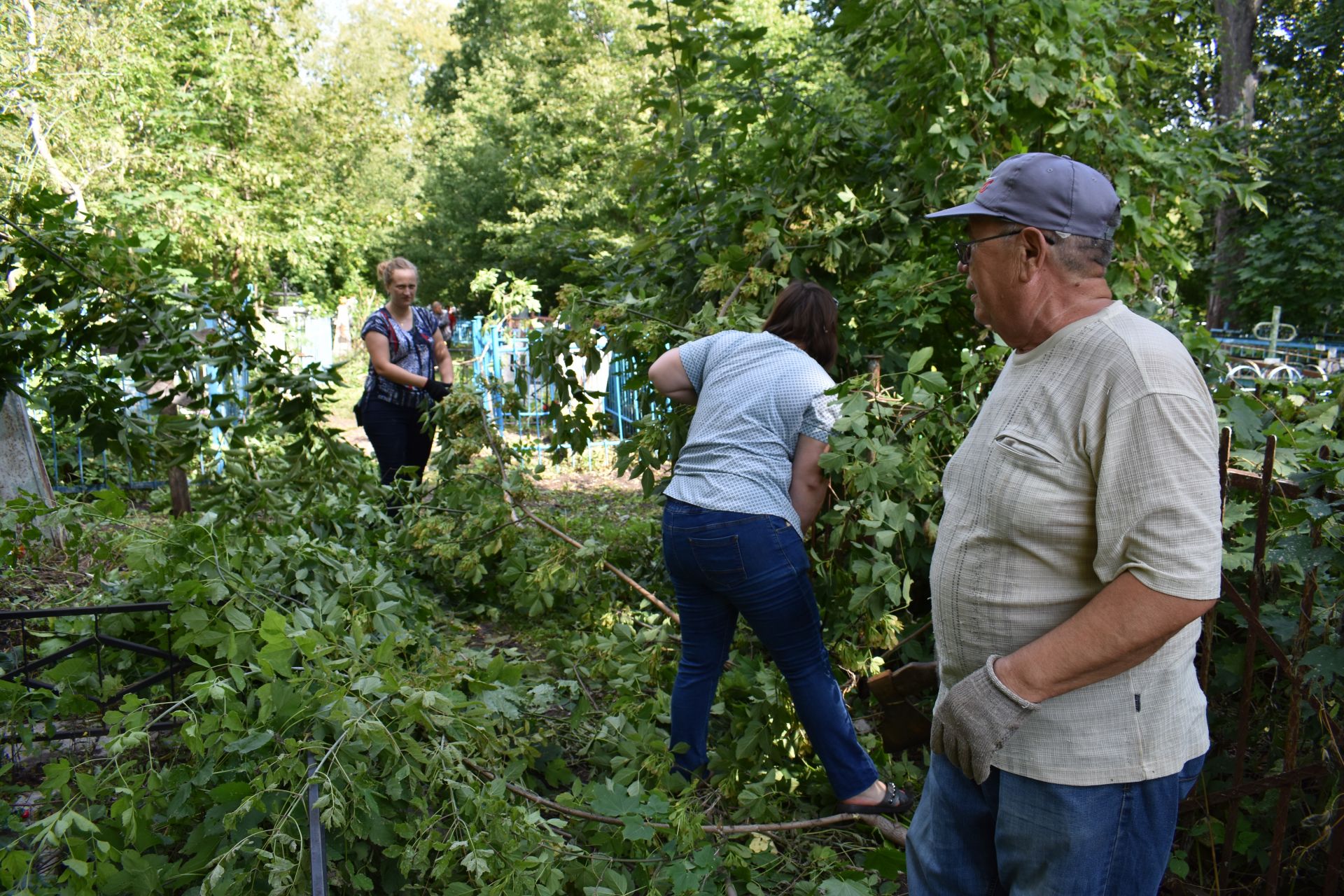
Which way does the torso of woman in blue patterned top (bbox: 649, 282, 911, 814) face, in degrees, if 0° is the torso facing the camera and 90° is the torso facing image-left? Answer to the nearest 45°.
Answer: approximately 225°

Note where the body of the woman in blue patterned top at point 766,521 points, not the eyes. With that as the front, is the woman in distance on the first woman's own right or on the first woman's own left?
on the first woman's own left

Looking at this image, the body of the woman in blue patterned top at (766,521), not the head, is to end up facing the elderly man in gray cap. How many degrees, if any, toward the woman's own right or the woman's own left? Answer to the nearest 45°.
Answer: approximately 135° to the woman's own right

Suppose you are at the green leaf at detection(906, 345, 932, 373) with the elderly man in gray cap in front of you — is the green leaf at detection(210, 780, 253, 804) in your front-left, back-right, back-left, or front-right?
front-right

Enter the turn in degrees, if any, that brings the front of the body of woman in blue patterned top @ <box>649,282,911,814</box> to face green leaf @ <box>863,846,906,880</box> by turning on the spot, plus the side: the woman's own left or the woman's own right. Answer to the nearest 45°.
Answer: approximately 135° to the woman's own right

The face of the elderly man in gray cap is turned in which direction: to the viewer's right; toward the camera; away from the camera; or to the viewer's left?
to the viewer's left

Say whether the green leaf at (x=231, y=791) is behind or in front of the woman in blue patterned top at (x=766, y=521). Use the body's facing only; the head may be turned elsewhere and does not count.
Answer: behind

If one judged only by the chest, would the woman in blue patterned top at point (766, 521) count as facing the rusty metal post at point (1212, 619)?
no

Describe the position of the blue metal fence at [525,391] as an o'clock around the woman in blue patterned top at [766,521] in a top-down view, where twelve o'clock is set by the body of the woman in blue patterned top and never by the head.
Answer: The blue metal fence is roughly at 10 o'clock from the woman in blue patterned top.

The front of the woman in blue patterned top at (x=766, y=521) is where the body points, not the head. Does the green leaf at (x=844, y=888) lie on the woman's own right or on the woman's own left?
on the woman's own right

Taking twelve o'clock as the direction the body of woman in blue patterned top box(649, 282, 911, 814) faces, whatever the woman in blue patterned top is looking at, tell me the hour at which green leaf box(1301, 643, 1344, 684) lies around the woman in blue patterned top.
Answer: The green leaf is roughly at 3 o'clock from the woman in blue patterned top.
